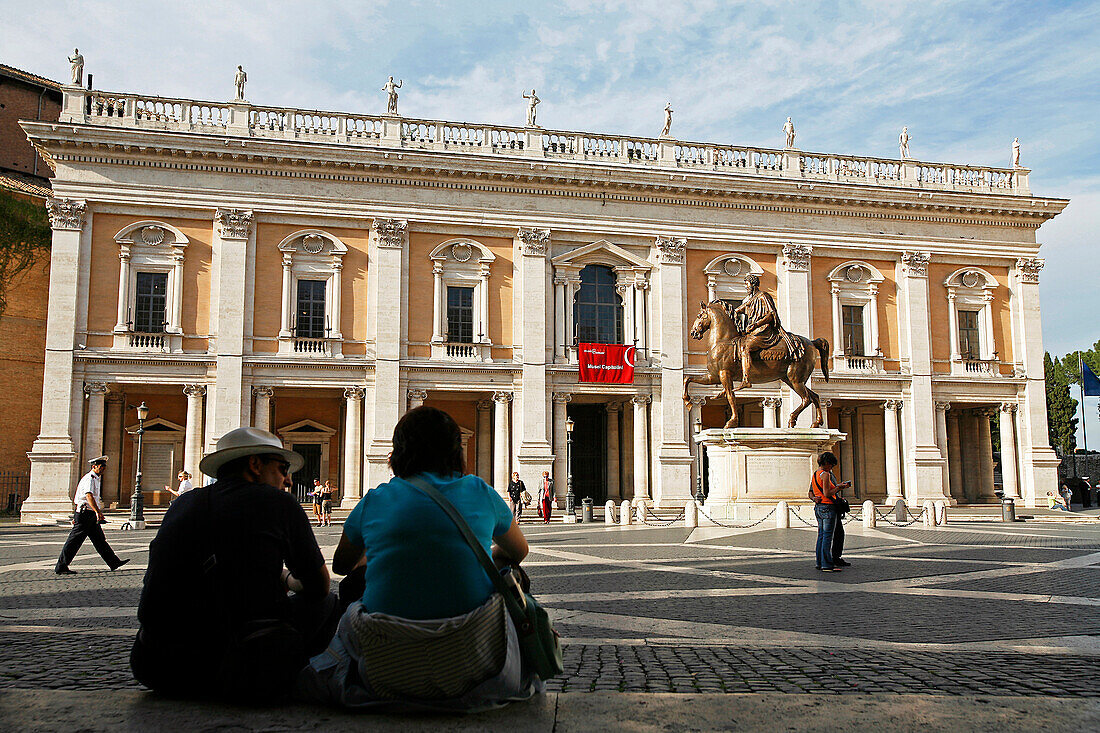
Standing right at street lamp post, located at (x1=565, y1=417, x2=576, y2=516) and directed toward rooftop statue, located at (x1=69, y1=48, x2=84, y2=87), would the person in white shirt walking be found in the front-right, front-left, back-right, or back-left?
front-left

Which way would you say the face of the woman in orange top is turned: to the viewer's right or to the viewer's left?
to the viewer's right

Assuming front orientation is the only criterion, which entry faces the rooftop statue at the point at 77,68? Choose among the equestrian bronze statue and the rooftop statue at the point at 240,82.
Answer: the equestrian bronze statue

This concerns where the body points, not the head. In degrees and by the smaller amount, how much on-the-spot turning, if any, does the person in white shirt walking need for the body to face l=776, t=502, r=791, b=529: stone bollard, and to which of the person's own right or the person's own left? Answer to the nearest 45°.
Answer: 0° — they already face it

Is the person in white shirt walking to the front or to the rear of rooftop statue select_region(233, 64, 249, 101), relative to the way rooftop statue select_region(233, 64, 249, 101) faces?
to the front

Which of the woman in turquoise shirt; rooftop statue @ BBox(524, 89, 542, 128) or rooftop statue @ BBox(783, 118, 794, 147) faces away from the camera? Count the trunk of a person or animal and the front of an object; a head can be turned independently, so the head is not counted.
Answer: the woman in turquoise shirt

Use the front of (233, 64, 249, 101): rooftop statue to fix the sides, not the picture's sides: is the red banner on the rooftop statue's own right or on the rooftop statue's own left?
on the rooftop statue's own left

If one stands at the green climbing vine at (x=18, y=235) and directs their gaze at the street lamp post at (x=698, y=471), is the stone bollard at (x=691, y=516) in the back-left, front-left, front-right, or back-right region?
front-right

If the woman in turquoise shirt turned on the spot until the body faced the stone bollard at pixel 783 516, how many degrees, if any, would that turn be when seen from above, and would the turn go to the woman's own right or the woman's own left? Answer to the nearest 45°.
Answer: approximately 45° to the woman's own right

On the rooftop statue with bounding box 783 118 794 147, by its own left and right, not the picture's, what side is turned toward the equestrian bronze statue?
front

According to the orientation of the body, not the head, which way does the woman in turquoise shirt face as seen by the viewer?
away from the camera

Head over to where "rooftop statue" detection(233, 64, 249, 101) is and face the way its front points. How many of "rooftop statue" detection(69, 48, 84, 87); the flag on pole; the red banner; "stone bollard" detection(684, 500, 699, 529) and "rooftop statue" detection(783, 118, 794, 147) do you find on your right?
1

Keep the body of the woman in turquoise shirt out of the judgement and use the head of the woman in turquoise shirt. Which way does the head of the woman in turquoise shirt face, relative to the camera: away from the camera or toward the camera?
away from the camera

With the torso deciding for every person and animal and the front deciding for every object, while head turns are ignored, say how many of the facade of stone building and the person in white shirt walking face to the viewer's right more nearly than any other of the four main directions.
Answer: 1

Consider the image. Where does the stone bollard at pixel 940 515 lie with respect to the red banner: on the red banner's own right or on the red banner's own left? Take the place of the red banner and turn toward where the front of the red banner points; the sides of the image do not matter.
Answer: on the red banner's own left

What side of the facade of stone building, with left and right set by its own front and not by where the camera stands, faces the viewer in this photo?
front

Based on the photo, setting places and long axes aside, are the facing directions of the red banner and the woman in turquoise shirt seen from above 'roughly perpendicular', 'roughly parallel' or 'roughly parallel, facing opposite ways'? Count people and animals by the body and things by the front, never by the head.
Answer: roughly parallel, facing opposite ways

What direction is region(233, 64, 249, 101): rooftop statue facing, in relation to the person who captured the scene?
facing the viewer

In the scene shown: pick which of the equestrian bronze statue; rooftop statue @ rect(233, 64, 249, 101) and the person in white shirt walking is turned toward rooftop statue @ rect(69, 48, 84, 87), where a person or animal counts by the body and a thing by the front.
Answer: the equestrian bronze statue

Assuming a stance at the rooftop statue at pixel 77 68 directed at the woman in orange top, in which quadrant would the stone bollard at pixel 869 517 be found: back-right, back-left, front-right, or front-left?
front-left
